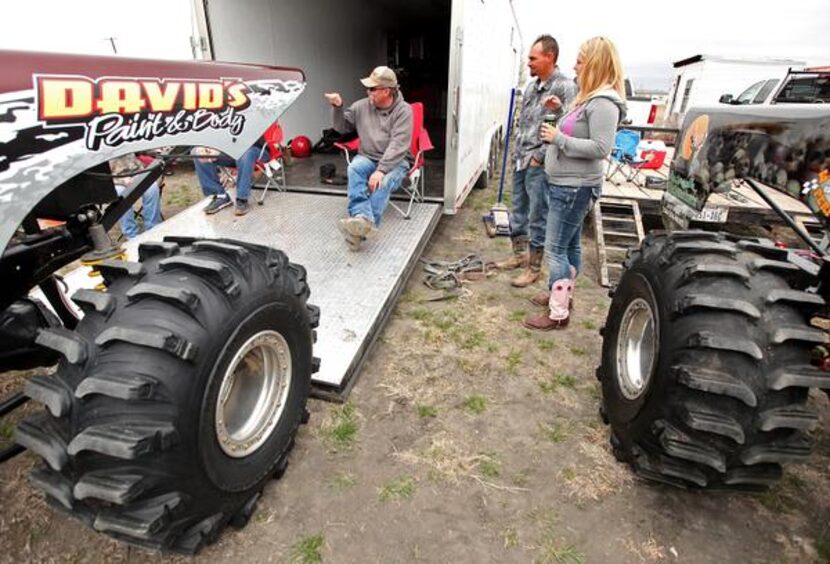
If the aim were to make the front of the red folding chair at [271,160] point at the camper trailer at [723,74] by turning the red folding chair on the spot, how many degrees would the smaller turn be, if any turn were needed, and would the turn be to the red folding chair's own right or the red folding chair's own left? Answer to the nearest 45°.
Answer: approximately 180°

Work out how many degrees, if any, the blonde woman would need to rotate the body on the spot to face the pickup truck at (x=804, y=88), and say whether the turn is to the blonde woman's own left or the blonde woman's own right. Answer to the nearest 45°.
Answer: approximately 135° to the blonde woman's own right

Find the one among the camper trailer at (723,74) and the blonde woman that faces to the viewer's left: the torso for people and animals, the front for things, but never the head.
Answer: the blonde woman

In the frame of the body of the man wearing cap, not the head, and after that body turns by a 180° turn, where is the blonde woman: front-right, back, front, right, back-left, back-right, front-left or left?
right

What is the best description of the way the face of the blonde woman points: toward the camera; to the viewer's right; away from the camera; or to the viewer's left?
to the viewer's left

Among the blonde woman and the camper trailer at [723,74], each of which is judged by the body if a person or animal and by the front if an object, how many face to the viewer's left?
1

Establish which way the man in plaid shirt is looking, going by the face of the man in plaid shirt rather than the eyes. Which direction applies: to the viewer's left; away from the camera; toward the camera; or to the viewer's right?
to the viewer's left

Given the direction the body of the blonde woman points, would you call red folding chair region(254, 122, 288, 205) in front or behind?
in front

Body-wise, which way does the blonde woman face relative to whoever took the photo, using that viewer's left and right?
facing to the left of the viewer

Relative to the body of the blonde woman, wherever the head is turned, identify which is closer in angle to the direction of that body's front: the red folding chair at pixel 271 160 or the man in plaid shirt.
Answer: the red folding chair

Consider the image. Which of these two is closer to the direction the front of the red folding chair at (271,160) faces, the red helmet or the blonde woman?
the blonde woman

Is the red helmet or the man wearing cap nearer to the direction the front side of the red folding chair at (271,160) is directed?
the man wearing cap
